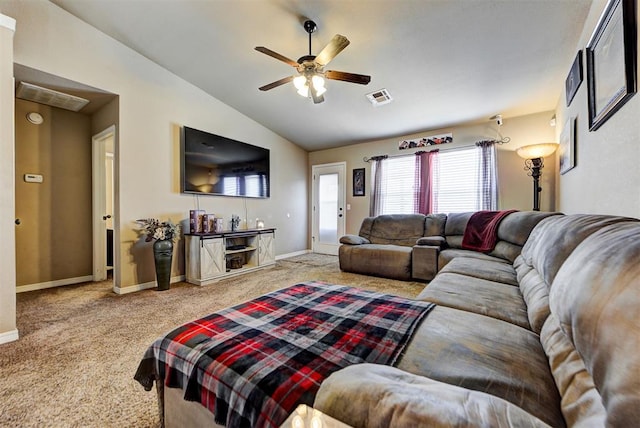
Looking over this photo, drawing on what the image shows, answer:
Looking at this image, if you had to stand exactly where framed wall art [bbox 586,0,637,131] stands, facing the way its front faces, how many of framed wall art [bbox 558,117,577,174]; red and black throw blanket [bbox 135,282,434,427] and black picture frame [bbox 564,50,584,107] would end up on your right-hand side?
2

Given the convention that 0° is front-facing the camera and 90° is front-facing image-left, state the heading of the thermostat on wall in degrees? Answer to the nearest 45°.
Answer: approximately 0°

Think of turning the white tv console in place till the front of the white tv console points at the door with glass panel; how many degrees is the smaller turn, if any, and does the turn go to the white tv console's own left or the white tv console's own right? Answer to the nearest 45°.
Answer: approximately 90° to the white tv console's own left

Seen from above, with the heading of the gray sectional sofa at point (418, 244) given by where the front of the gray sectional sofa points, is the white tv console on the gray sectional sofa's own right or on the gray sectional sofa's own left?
on the gray sectional sofa's own right

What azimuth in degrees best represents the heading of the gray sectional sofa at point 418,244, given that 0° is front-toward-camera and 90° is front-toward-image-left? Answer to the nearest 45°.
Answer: approximately 0°

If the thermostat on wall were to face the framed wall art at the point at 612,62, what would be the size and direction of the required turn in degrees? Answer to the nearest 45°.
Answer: approximately 45° to its left

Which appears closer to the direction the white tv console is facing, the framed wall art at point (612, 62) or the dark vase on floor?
the framed wall art

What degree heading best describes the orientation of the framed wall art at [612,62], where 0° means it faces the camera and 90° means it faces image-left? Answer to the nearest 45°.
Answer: approximately 90°
